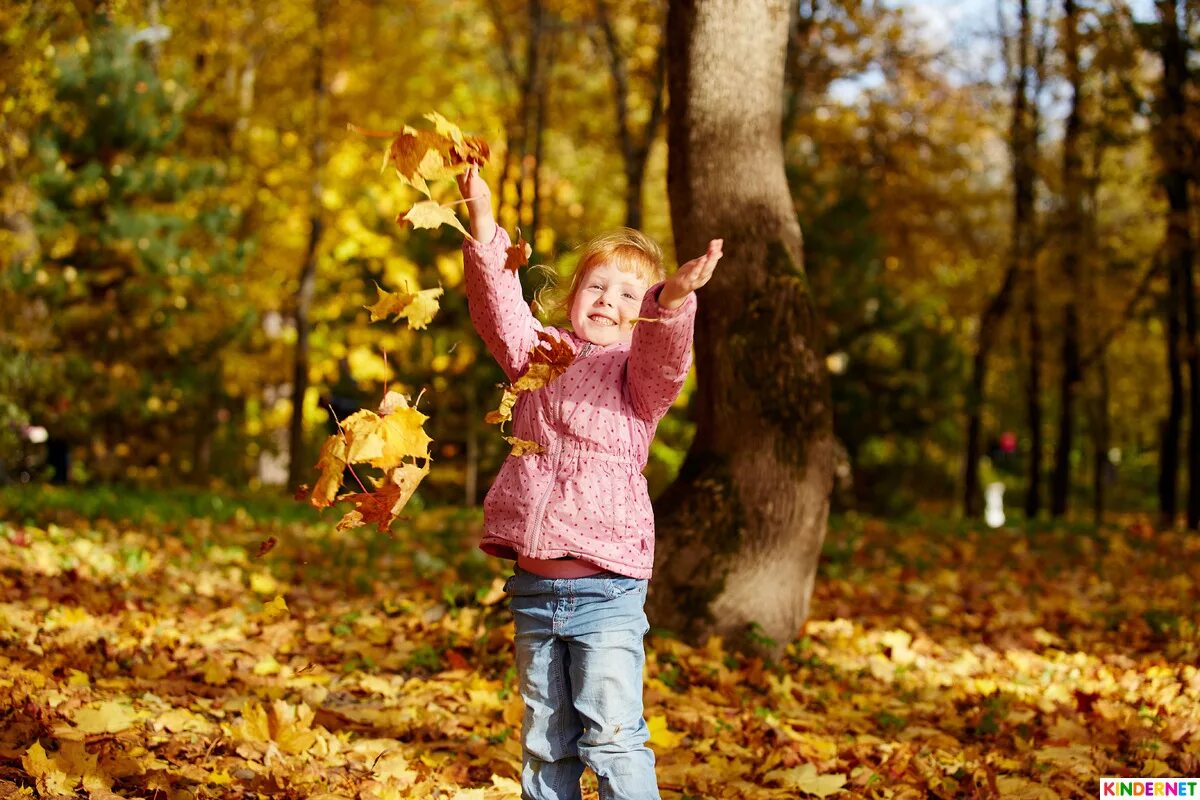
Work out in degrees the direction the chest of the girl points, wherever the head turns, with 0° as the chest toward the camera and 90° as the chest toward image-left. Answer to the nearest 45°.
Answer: approximately 45°

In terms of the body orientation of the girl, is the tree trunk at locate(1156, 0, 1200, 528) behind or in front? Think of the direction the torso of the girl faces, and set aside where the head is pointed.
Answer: behind

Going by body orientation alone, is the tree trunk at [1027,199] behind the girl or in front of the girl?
behind
